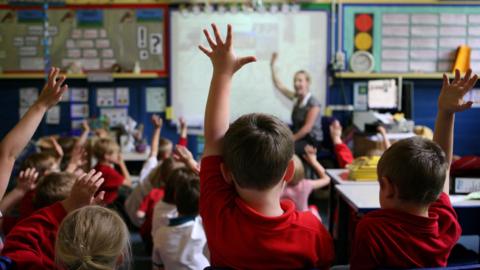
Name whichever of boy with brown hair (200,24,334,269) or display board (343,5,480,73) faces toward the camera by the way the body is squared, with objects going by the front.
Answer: the display board

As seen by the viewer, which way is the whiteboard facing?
toward the camera

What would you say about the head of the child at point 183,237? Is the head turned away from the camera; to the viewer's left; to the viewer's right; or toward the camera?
away from the camera

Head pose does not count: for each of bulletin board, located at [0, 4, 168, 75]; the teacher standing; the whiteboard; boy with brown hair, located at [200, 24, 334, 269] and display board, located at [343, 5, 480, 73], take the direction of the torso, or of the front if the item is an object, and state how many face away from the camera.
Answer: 1

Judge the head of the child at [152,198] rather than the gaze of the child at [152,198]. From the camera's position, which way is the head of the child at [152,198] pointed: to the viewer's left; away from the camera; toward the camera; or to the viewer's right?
away from the camera

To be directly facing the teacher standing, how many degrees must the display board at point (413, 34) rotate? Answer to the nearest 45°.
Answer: approximately 45° to its right

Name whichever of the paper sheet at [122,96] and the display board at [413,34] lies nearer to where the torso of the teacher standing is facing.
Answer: the paper sheet

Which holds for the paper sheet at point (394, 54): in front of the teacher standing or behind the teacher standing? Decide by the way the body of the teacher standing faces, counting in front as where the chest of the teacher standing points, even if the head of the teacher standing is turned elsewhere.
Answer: behind

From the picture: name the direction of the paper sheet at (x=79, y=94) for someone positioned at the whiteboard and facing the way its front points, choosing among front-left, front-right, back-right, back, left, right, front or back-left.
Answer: right

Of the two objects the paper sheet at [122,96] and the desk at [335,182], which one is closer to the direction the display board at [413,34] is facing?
the desk

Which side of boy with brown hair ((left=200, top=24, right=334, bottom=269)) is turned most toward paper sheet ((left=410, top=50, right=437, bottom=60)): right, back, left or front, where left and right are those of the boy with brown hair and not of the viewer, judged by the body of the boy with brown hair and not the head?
front

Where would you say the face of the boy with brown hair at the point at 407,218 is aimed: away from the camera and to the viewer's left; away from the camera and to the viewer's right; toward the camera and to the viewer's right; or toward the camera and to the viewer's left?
away from the camera and to the viewer's left

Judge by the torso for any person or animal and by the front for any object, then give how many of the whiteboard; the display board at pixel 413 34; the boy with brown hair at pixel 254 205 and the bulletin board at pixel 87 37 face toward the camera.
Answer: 3

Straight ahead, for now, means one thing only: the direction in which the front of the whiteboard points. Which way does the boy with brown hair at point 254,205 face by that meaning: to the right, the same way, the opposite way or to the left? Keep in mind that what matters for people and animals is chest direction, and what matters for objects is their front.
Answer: the opposite way

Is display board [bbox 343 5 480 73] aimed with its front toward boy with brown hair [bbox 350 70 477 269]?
yes

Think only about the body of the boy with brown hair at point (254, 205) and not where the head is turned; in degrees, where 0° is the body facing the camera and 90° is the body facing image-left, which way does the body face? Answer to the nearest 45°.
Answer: approximately 180°

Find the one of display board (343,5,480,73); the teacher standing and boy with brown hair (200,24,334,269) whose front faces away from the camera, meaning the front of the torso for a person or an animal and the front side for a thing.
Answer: the boy with brown hair

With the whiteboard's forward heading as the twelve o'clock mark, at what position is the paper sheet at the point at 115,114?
The paper sheet is roughly at 3 o'clock from the whiteboard.
